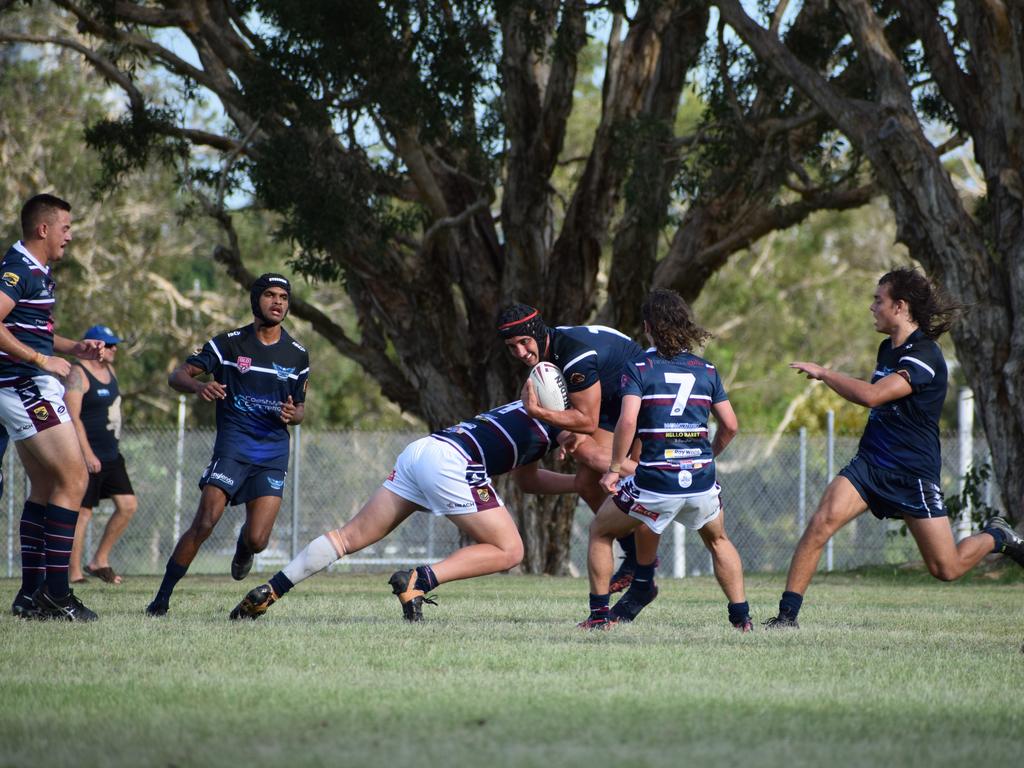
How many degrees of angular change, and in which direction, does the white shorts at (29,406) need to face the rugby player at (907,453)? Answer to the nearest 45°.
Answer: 0° — it already faces them

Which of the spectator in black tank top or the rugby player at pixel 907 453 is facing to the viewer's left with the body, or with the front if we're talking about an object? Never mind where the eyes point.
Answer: the rugby player

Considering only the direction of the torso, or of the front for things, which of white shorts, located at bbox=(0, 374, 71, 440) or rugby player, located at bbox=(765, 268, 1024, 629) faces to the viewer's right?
the white shorts

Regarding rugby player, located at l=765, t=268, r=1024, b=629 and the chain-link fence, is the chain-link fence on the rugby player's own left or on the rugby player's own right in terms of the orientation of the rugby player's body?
on the rugby player's own right

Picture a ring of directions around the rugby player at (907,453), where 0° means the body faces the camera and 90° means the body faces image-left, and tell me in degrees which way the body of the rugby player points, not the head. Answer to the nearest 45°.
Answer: approximately 90°

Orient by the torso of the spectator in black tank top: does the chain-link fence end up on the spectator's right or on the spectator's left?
on the spectator's left

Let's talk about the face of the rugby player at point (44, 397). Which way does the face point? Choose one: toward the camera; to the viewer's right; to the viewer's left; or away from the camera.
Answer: to the viewer's right

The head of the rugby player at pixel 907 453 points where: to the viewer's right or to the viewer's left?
to the viewer's left

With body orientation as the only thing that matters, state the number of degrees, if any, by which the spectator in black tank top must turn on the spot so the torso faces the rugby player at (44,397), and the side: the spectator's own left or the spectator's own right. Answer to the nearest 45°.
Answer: approximately 45° to the spectator's own right

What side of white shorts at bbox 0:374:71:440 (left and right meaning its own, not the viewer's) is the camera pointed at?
right

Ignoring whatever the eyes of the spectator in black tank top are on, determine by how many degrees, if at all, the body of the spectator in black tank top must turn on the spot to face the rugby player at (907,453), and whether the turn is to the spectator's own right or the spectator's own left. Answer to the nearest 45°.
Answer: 0° — they already face them
